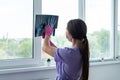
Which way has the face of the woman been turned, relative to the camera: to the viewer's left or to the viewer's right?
to the viewer's left

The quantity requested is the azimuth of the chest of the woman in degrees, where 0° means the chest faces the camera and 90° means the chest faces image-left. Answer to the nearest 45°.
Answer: approximately 135°
